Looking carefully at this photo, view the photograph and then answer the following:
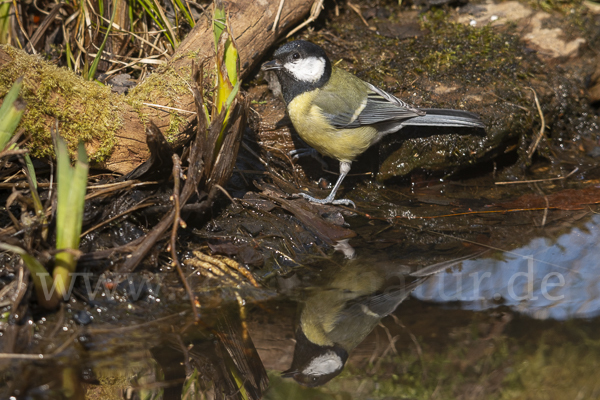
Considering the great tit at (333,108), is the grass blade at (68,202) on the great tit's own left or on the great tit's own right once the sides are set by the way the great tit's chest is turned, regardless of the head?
on the great tit's own left

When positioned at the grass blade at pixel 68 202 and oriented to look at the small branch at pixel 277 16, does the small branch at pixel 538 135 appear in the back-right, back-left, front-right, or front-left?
front-right

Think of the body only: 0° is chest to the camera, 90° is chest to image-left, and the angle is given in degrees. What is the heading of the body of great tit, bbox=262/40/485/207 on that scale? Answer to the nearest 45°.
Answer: approximately 90°

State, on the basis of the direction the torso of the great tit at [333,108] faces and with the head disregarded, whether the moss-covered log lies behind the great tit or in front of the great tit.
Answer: in front
